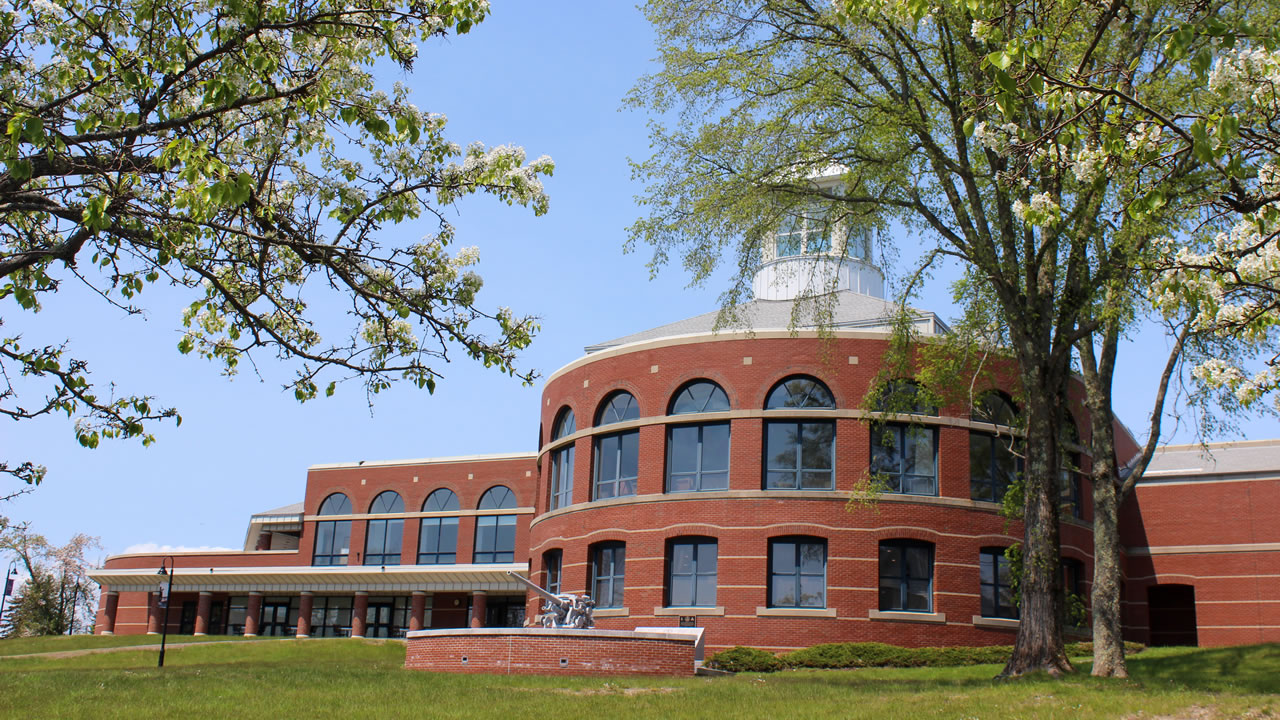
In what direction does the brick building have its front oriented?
toward the camera

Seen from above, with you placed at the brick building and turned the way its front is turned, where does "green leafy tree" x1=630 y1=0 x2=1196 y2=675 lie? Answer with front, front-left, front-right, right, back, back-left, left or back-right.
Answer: front

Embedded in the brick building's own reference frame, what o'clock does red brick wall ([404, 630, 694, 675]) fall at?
The red brick wall is roughly at 1 o'clock from the brick building.

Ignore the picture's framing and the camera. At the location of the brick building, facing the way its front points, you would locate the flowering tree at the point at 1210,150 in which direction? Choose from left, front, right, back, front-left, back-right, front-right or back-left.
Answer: front

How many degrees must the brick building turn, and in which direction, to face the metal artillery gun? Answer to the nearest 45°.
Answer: approximately 45° to its right

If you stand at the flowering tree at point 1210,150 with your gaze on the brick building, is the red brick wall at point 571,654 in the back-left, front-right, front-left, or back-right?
front-left

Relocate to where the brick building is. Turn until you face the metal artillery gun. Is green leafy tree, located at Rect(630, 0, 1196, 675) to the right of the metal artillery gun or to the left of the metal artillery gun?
left

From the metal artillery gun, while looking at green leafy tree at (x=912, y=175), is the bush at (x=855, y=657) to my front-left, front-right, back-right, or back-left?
front-left
